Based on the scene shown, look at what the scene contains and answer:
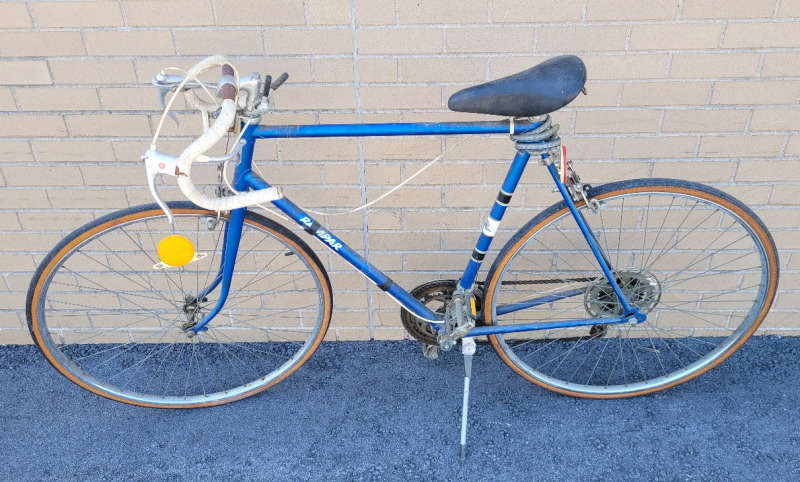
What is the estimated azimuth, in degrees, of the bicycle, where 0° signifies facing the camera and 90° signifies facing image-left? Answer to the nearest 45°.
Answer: approximately 90°
